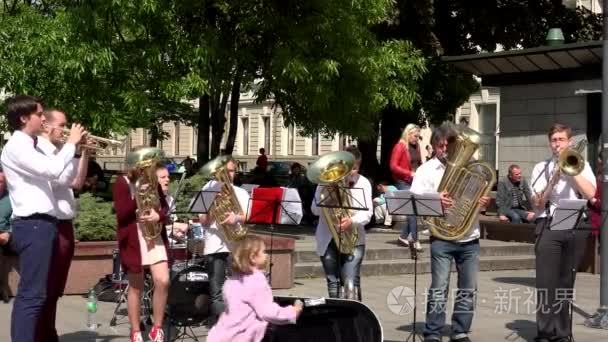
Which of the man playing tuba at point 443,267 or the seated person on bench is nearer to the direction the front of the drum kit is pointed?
the man playing tuba

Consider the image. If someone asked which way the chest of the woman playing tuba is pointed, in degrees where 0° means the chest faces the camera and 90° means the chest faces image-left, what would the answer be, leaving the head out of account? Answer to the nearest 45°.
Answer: approximately 315°

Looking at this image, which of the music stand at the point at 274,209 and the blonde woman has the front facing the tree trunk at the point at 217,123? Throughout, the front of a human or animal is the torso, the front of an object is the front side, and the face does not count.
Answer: the music stand

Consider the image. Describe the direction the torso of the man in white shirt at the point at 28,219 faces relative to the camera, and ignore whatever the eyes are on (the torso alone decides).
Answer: to the viewer's right

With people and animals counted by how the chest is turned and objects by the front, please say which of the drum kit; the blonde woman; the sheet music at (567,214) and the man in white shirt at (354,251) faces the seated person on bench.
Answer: the sheet music

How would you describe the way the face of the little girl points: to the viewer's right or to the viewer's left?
to the viewer's right

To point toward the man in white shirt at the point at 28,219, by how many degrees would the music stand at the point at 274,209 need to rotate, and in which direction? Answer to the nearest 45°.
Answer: approximately 135° to its left

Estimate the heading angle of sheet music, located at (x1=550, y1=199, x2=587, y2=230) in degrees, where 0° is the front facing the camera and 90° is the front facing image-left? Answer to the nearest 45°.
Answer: approximately 180°

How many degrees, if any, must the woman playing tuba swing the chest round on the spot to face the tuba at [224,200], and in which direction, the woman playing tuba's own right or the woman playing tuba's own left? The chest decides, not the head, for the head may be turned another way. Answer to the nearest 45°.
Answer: approximately 90° to the woman playing tuba's own left

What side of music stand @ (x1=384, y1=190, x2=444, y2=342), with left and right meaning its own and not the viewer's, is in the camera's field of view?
back

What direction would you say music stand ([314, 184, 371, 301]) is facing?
away from the camera

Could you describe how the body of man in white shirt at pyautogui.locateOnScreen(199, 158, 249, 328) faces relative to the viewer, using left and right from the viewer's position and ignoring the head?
facing the viewer

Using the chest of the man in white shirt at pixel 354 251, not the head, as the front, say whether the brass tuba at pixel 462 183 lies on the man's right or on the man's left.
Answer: on the man's left

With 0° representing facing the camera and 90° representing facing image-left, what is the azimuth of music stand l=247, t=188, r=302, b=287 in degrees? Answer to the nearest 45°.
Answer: approximately 180°

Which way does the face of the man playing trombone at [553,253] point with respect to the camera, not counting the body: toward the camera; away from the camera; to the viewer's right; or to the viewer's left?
toward the camera
